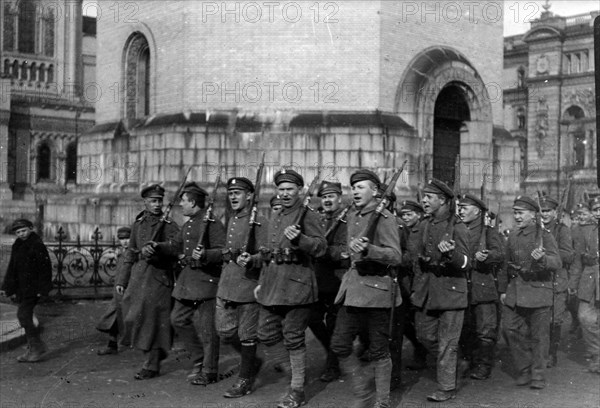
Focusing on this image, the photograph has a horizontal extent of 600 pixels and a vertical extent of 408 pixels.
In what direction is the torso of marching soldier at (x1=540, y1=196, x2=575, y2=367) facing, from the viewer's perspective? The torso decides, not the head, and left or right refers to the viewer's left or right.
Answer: facing the viewer and to the left of the viewer

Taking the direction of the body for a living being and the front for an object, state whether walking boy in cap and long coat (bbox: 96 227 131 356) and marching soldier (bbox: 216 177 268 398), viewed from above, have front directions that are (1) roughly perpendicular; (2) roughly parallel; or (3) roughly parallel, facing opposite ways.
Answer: roughly parallel

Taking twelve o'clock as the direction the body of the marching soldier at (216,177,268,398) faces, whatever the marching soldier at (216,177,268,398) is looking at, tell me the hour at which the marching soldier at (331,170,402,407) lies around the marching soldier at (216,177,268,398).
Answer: the marching soldier at (331,170,402,407) is roughly at 9 o'clock from the marching soldier at (216,177,268,398).

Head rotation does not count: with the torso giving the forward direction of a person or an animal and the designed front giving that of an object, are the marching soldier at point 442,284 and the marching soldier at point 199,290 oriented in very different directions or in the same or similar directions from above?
same or similar directions

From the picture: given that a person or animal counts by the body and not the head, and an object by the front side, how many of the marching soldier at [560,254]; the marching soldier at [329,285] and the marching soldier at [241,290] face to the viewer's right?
0

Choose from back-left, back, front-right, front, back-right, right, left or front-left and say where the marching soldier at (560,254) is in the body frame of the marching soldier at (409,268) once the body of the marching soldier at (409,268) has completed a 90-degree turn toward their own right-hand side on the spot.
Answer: right

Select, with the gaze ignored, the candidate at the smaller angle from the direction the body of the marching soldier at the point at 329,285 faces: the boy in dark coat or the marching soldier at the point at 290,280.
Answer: the marching soldier

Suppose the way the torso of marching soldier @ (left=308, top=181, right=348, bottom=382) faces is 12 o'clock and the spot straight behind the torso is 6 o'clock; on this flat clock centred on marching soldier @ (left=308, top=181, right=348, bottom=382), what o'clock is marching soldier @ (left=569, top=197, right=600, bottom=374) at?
marching soldier @ (left=569, top=197, right=600, bottom=374) is roughly at 7 o'clock from marching soldier @ (left=308, top=181, right=348, bottom=382).

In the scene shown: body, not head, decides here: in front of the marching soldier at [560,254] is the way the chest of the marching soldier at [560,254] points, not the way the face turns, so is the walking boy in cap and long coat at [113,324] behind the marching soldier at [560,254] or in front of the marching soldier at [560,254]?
in front

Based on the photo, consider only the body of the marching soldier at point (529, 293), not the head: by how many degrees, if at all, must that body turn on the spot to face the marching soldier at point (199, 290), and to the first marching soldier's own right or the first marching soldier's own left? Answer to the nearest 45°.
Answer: approximately 45° to the first marching soldier's own right

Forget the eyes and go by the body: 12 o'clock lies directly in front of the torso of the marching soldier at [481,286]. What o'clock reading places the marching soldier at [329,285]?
the marching soldier at [329,285] is roughly at 1 o'clock from the marching soldier at [481,286].

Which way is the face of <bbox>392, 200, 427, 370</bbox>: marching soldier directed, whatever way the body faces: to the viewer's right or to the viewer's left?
to the viewer's left

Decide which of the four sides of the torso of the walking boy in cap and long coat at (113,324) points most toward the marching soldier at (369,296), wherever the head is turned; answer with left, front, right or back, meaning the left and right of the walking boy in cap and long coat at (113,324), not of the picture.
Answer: left

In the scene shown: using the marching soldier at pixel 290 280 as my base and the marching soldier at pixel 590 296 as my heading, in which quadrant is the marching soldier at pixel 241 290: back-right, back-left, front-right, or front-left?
back-left

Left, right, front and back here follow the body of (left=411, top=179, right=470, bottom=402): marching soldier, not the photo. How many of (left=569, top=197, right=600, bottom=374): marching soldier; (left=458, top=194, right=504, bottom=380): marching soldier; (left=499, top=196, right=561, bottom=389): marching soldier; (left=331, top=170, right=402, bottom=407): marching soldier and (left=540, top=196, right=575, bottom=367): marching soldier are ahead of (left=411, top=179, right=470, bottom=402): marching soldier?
1

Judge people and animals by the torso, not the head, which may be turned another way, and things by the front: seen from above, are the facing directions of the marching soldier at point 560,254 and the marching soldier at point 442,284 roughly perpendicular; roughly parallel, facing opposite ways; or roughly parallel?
roughly parallel

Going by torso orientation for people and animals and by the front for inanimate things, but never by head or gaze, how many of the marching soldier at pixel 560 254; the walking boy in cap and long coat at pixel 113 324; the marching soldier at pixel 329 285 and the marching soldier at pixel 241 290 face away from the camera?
0
